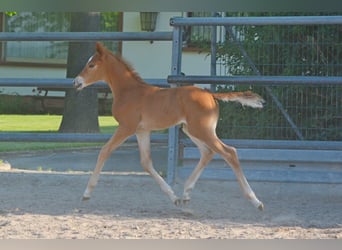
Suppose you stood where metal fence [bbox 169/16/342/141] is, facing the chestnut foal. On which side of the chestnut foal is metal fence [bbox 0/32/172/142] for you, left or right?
right

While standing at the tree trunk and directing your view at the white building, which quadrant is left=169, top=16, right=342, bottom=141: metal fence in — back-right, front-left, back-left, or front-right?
back-right

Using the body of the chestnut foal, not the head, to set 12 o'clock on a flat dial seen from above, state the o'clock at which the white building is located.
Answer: The white building is roughly at 3 o'clock from the chestnut foal.

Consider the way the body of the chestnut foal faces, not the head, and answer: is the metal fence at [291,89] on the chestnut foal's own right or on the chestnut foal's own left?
on the chestnut foal's own right

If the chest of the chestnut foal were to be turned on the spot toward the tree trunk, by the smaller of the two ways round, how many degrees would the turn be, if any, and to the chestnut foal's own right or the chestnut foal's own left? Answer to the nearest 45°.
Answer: approximately 90° to the chestnut foal's own right

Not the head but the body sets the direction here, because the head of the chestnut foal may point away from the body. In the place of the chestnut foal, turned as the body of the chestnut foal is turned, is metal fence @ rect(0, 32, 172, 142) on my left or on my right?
on my right

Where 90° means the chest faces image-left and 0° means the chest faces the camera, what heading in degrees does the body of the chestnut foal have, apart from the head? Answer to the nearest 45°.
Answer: approximately 90°

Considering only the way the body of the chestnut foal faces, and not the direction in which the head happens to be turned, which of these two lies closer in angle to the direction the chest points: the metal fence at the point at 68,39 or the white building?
the metal fence
